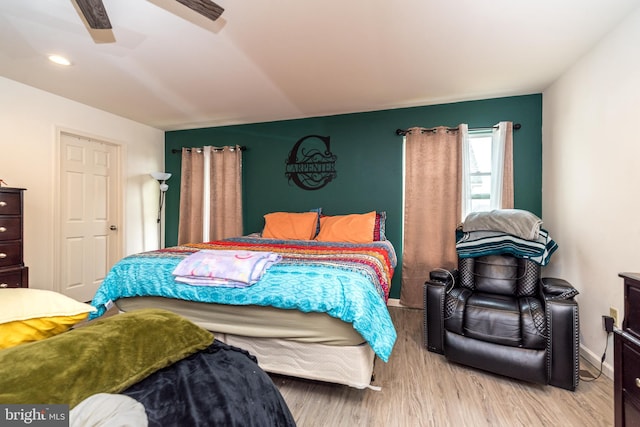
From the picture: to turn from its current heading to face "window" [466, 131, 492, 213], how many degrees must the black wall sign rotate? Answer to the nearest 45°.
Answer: approximately 90° to its left

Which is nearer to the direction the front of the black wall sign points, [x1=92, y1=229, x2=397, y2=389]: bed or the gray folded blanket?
the bed

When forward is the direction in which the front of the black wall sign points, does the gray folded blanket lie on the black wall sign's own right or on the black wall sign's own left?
on the black wall sign's own left

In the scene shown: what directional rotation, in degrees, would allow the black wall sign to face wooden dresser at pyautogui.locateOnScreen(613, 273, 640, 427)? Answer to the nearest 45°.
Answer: approximately 45° to its left

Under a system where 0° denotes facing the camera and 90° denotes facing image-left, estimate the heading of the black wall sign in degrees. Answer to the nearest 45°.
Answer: approximately 0°

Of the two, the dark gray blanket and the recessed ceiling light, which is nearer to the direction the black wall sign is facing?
the dark gray blanket

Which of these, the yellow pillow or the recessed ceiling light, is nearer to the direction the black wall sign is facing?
the yellow pillow

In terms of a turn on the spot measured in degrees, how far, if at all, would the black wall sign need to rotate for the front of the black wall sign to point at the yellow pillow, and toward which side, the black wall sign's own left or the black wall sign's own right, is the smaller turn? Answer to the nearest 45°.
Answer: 0° — it already faces it

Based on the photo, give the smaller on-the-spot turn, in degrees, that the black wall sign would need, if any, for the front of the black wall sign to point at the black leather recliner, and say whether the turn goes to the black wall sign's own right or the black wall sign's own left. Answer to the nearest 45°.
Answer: approximately 45° to the black wall sign's own left

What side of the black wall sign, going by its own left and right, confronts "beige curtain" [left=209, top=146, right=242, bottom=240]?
right

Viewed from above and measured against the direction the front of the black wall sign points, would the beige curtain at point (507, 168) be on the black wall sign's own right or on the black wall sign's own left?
on the black wall sign's own left

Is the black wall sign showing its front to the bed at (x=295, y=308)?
yes

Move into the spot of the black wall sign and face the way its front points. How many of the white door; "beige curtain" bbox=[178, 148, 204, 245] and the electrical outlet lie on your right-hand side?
2
